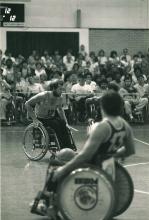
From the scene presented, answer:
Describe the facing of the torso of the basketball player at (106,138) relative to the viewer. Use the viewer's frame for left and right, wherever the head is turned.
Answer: facing away from the viewer and to the left of the viewer

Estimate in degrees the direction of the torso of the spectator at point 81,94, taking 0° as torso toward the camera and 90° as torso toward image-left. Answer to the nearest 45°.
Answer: approximately 0°

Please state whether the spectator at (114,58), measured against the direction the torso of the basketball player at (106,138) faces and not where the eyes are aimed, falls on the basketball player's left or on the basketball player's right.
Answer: on the basketball player's right

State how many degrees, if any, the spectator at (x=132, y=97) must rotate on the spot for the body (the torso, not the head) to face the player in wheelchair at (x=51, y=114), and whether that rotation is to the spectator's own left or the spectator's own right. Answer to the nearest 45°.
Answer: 0° — they already face them
